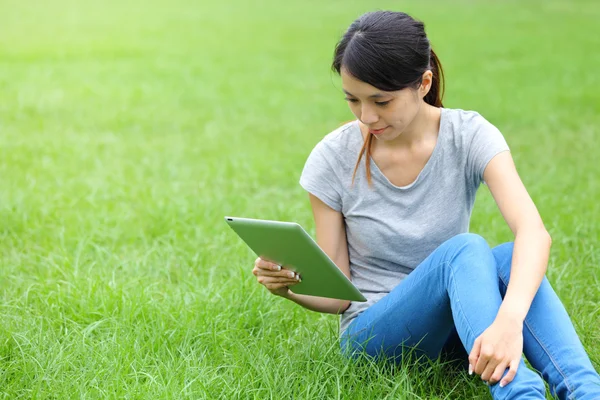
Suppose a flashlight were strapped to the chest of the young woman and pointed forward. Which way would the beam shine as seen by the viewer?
toward the camera

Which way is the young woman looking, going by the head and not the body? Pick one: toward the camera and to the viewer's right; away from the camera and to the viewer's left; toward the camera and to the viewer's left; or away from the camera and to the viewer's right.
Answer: toward the camera and to the viewer's left
